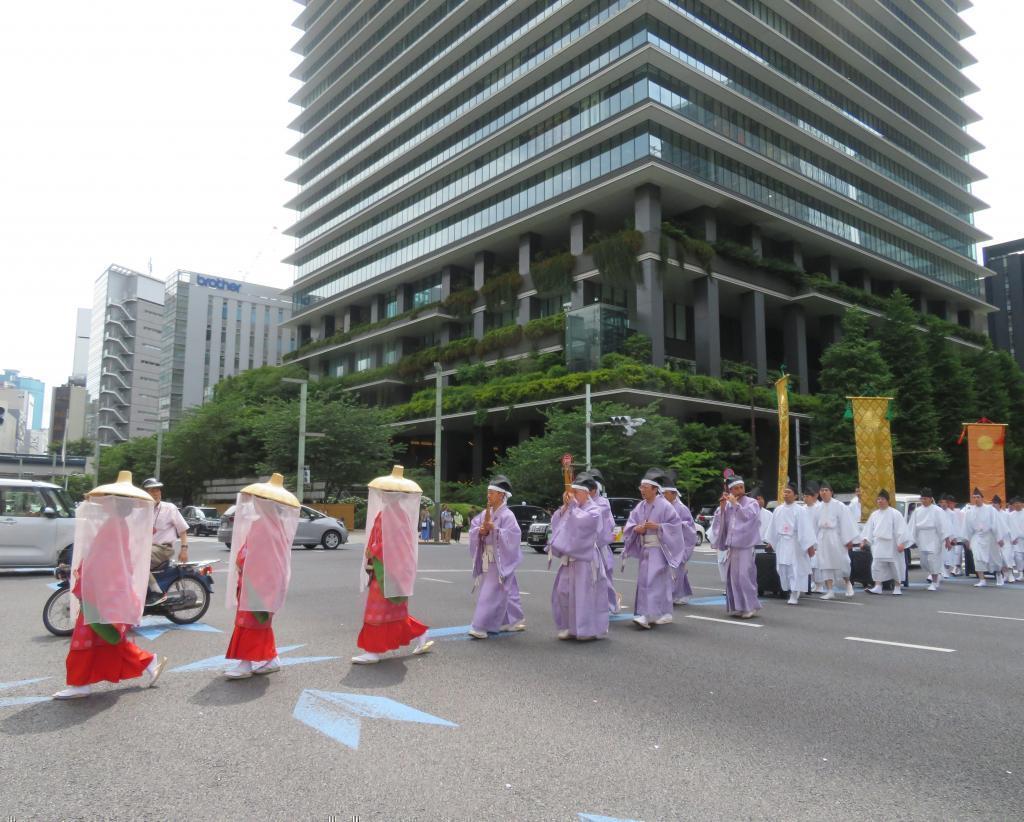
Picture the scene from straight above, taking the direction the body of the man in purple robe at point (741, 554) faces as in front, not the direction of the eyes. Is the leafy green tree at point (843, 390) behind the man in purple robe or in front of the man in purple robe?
behind

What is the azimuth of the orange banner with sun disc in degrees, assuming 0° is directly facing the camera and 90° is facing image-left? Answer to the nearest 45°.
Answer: approximately 0°

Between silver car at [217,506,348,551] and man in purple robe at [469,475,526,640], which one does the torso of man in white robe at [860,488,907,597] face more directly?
the man in purple robe

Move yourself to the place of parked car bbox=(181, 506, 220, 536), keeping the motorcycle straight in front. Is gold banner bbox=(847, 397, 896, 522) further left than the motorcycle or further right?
left

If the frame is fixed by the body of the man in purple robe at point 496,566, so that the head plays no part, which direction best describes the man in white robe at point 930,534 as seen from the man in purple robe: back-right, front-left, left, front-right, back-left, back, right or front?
back

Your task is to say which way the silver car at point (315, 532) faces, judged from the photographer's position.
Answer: facing to the right of the viewer

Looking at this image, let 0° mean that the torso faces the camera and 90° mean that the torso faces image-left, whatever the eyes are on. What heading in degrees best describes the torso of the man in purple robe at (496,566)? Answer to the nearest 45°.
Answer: approximately 45°

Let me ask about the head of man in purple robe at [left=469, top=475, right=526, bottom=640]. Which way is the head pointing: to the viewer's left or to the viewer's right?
to the viewer's left

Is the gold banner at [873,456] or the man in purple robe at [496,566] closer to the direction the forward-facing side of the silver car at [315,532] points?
the gold banner

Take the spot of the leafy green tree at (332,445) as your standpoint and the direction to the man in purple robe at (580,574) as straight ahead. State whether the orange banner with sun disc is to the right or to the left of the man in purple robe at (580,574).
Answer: left

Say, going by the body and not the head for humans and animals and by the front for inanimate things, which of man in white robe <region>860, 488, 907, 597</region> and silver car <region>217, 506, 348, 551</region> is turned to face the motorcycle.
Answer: the man in white robe
